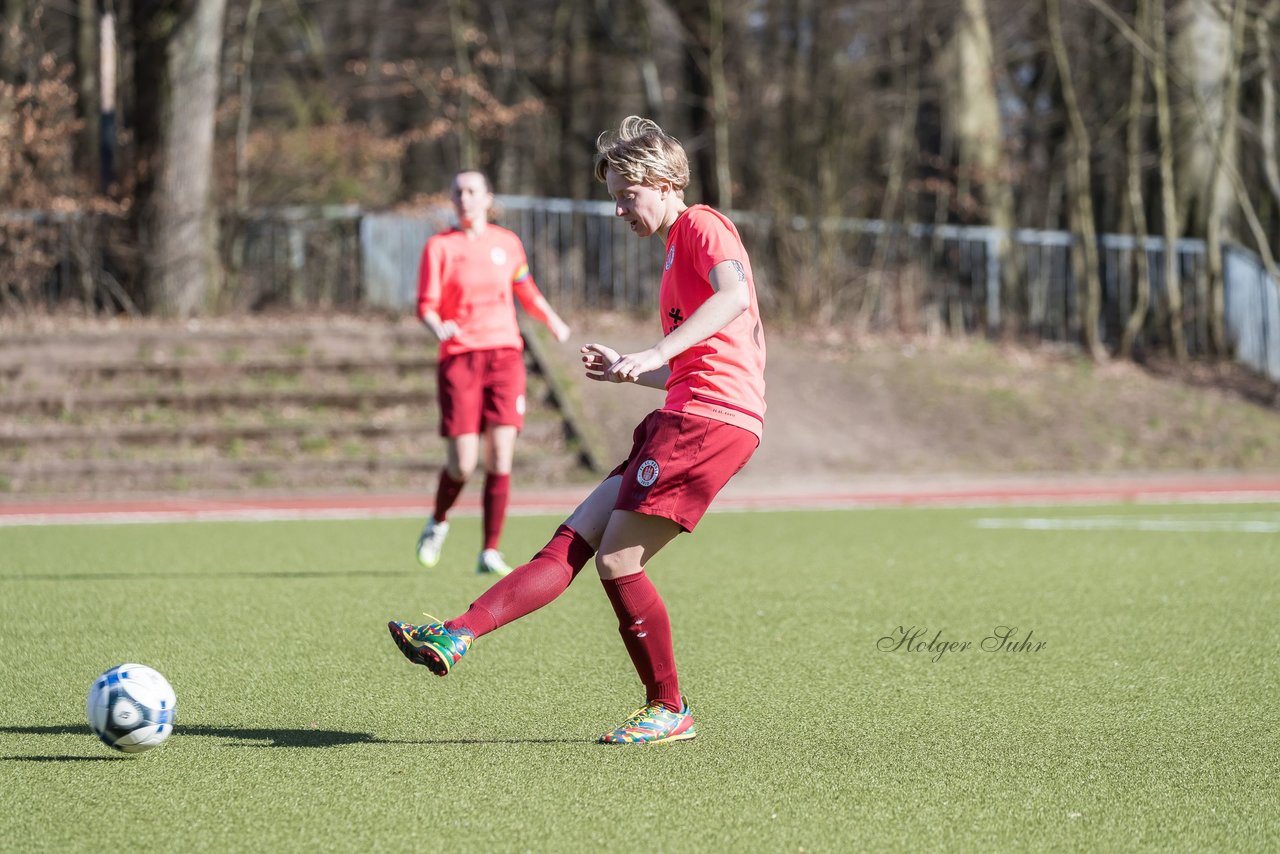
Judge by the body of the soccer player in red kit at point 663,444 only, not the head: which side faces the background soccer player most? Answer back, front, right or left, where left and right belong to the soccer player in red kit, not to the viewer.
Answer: right

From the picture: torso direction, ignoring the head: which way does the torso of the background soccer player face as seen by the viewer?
toward the camera

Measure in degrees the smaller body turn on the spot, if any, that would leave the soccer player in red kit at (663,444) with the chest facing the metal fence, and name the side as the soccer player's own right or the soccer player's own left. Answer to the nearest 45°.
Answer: approximately 90° to the soccer player's own right

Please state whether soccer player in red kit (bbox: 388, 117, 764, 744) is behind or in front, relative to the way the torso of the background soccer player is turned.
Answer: in front

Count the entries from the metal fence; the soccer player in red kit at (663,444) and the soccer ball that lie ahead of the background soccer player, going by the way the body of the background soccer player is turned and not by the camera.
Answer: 2

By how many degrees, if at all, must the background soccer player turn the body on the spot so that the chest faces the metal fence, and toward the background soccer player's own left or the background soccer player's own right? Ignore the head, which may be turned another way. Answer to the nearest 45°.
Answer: approximately 180°

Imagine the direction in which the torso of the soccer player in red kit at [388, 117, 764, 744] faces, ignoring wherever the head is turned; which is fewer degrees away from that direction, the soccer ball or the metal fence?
the soccer ball

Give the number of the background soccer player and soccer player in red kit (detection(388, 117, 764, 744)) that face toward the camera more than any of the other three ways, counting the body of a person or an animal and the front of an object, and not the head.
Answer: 1

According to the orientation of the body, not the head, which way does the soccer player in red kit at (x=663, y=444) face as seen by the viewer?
to the viewer's left

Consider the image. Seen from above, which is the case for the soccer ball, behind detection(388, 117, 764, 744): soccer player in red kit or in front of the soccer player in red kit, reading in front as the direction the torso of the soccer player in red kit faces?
in front

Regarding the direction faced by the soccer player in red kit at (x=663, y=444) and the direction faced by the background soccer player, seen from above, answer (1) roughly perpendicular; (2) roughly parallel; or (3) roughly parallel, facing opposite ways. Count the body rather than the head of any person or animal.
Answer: roughly perpendicular
